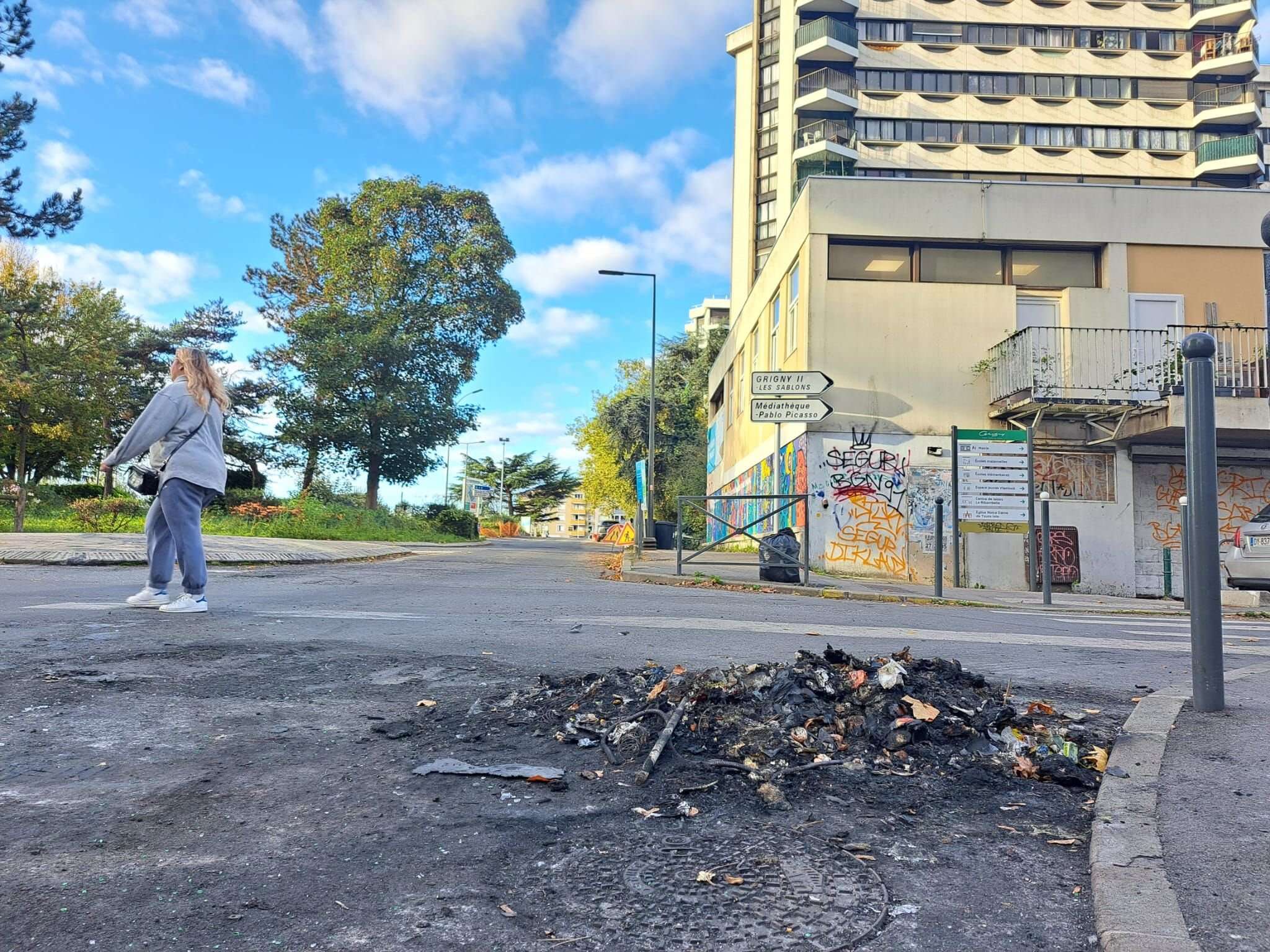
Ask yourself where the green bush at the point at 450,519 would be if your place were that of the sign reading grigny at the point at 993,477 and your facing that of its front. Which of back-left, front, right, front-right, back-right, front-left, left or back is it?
back-right

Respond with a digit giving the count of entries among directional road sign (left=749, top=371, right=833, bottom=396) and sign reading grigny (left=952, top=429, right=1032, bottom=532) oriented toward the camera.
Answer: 2

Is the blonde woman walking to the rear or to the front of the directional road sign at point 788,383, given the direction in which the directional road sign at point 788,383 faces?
to the front

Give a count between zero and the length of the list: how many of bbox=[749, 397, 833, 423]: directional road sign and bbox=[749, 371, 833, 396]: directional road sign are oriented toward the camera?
2

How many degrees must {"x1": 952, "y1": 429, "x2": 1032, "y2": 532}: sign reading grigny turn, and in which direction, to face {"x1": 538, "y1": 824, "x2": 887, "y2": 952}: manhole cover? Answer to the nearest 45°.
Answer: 0° — it already faces it

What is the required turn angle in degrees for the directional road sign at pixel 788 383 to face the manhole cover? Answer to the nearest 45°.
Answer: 0° — it already faces it

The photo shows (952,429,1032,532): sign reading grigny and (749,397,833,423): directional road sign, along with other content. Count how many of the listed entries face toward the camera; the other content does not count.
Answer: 2

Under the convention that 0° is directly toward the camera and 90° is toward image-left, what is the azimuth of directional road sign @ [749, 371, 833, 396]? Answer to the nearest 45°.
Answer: approximately 0°

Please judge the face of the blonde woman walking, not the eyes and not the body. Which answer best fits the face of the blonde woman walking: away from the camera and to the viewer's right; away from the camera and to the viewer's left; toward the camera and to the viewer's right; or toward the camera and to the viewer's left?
away from the camera and to the viewer's left
